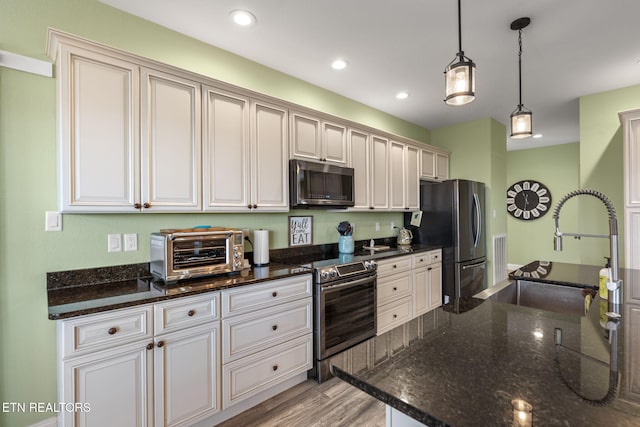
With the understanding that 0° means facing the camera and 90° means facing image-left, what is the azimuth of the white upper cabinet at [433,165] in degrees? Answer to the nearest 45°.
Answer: approximately 315°

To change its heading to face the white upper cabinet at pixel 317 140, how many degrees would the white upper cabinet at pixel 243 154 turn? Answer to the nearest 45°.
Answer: approximately 90° to its left

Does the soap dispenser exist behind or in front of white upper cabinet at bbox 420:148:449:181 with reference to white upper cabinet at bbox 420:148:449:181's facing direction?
in front

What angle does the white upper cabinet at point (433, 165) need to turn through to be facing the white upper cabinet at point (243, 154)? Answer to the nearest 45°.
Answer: approximately 90° to its right

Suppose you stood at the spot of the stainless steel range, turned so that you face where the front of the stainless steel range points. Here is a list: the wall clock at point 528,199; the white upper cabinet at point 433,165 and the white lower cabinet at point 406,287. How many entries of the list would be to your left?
3

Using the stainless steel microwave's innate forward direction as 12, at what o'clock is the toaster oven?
The toaster oven is roughly at 3 o'clock from the stainless steel microwave.

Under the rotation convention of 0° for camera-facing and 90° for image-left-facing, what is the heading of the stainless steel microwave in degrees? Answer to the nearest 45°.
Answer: approximately 315°

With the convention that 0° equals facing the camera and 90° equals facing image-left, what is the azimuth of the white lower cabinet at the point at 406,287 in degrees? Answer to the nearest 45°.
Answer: approximately 315°

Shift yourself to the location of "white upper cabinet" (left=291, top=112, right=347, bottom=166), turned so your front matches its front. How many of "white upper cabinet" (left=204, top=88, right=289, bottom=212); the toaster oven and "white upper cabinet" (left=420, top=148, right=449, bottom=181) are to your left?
1

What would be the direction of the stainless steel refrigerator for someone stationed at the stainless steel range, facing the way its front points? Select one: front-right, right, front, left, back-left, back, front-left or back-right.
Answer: left

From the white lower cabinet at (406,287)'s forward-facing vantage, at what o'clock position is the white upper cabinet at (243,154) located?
The white upper cabinet is roughly at 3 o'clock from the white lower cabinet.

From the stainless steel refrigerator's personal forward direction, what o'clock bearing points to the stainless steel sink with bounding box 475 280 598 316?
The stainless steel sink is roughly at 1 o'clock from the stainless steel refrigerator.

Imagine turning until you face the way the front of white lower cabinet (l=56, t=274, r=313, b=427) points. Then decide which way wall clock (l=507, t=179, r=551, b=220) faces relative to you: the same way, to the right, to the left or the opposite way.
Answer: to the right

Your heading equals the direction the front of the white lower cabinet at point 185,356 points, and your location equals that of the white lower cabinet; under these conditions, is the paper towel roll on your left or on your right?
on your left

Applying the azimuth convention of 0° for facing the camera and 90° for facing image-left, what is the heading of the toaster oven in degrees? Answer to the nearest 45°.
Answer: approximately 315°

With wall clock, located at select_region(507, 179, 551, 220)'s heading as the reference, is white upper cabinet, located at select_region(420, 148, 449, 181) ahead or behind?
ahead
